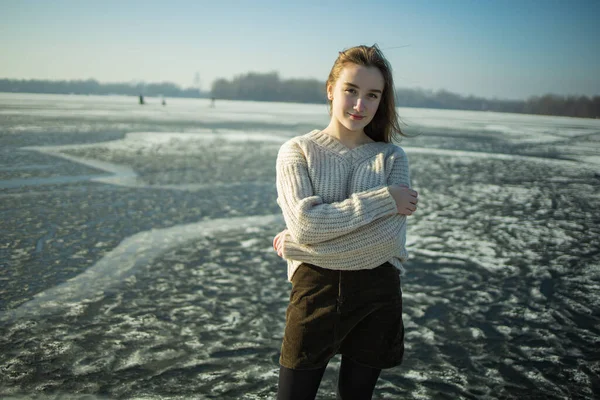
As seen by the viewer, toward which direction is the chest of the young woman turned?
toward the camera
